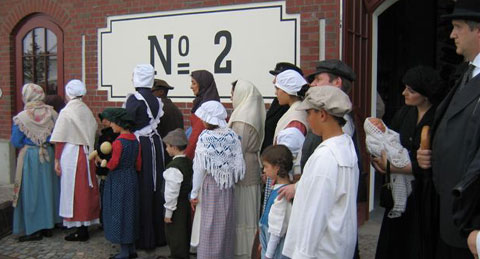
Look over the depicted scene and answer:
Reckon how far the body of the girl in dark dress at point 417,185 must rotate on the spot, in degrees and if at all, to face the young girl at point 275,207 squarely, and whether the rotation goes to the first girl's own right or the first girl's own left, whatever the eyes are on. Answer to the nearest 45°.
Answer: approximately 45° to the first girl's own right

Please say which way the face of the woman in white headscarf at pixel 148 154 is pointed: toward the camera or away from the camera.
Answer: away from the camera

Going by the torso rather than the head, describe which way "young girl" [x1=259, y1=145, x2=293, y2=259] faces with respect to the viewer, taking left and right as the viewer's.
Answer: facing to the left of the viewer

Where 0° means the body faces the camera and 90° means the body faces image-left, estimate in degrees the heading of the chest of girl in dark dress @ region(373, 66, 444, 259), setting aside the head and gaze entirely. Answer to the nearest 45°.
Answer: approximately 45°
